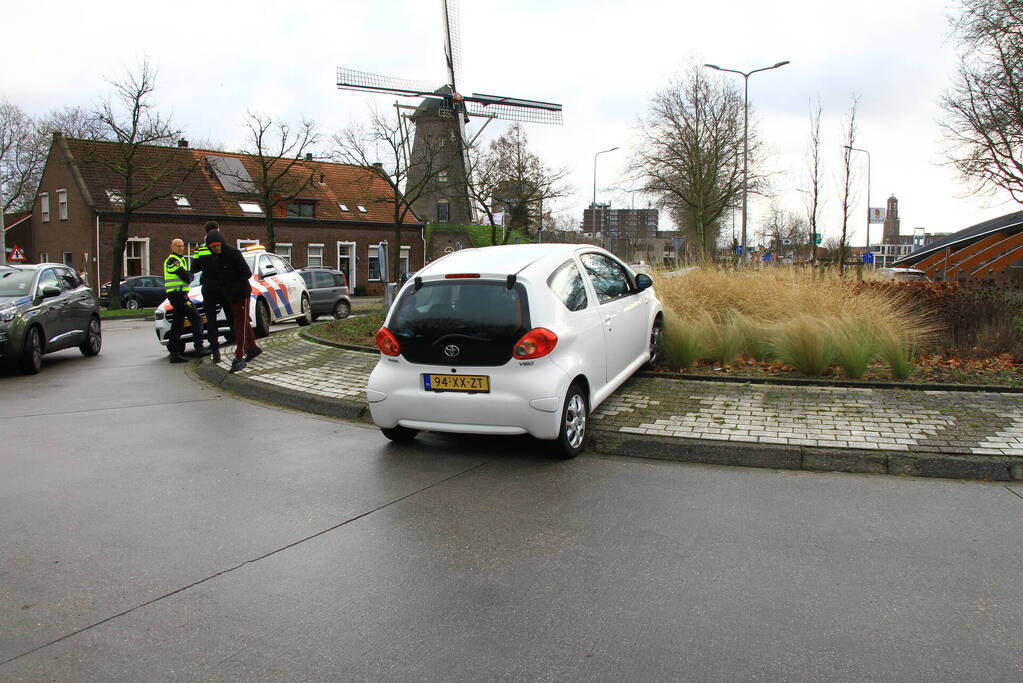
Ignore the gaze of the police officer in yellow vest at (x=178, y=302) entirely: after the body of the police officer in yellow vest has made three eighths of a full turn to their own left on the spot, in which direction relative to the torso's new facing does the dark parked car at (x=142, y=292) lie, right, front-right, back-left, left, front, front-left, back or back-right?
front-right

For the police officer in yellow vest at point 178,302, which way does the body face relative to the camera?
to the viewer's right

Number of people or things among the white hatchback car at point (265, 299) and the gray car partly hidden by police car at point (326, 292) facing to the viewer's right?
0

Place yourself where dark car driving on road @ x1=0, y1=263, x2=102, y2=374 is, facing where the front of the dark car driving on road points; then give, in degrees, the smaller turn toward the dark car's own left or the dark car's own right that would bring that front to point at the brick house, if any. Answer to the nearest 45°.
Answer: approximately 135° to the dark car's own right

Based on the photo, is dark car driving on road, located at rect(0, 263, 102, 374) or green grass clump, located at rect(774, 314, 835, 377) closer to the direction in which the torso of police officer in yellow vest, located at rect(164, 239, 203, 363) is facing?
the green grass clump

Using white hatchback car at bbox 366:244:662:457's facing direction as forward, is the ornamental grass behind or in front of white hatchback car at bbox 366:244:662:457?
in front

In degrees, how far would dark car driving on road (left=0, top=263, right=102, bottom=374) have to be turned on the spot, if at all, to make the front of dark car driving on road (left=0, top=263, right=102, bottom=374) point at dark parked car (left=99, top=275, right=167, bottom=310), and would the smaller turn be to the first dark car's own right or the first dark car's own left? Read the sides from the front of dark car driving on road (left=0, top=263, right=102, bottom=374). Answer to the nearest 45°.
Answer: approximately 135° to the first dark car's own right

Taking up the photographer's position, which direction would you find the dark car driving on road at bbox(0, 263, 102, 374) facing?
facing the viewer and to the left of the viewer

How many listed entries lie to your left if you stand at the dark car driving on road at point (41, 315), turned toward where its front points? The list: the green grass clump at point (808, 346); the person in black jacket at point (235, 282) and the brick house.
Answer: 2
